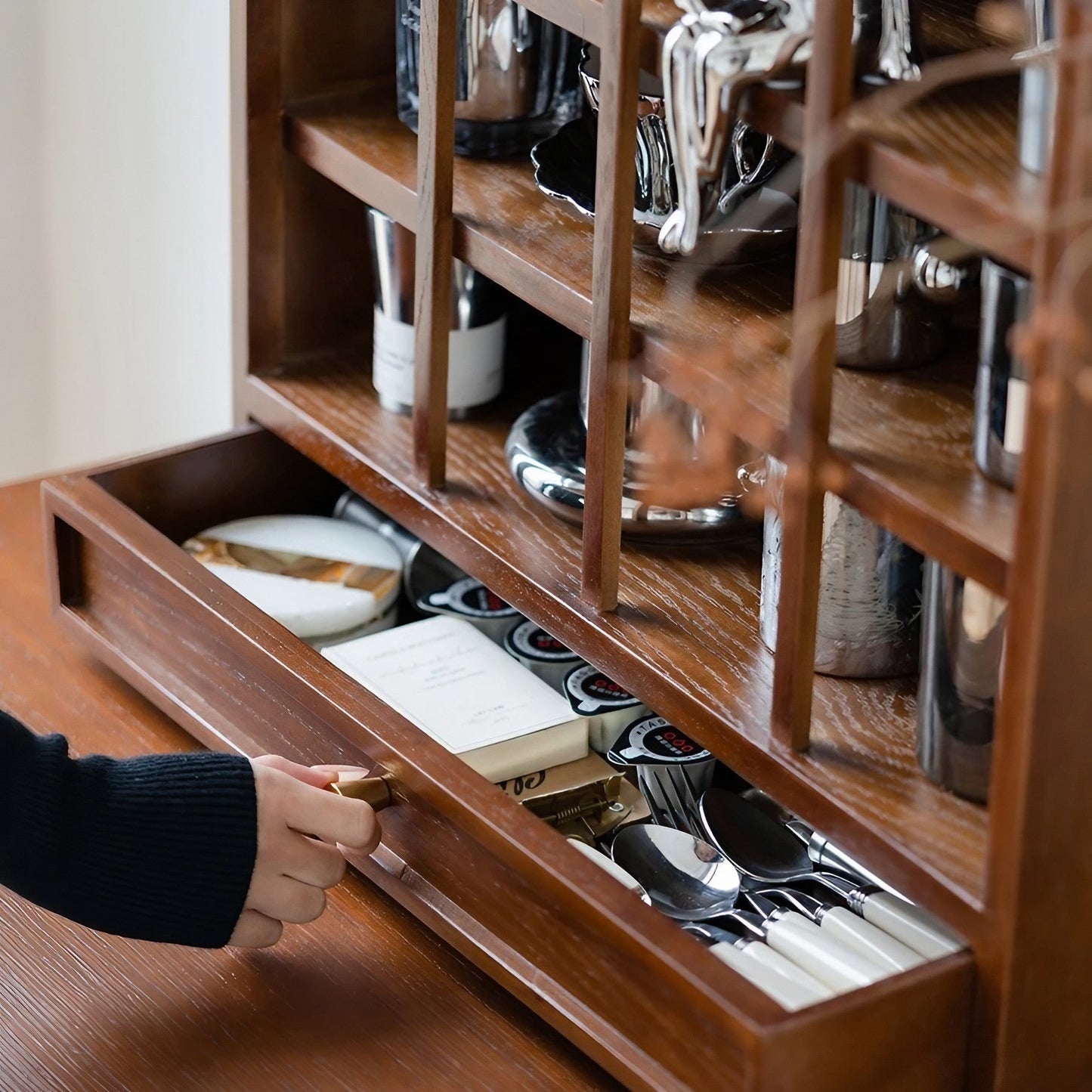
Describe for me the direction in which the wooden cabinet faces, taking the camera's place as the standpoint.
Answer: facing the viewer and to the left of the viewer
